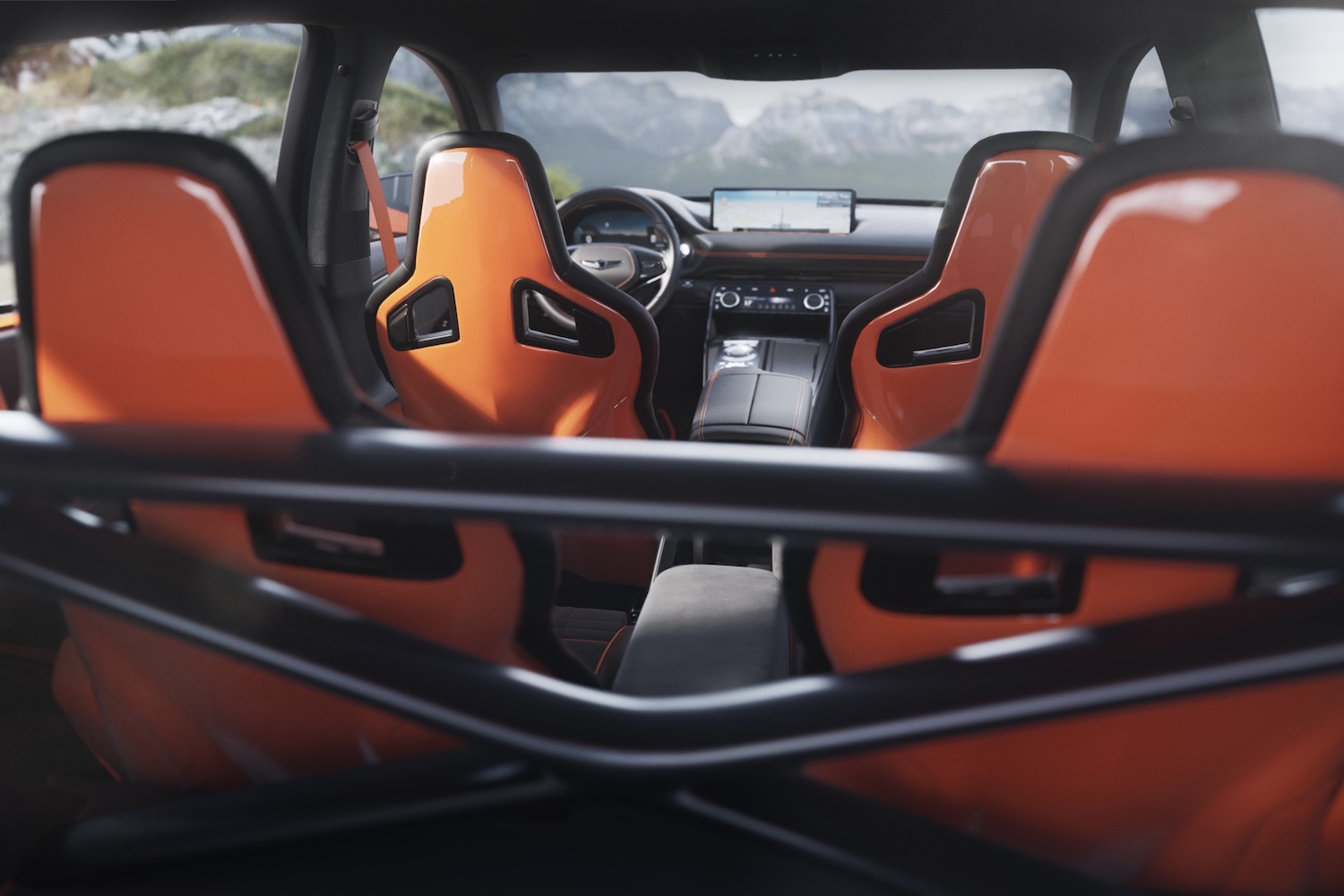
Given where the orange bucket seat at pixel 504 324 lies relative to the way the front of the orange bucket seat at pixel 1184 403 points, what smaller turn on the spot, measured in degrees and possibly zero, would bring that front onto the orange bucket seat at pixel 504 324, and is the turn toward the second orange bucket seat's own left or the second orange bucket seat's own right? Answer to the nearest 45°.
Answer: approximately 45° to the second orange bucket seat's own left

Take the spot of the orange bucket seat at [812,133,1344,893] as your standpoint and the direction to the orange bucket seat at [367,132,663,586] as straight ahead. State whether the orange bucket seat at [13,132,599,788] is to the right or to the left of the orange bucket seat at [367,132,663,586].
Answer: left

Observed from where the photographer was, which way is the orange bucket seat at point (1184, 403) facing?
facing away from the viewer

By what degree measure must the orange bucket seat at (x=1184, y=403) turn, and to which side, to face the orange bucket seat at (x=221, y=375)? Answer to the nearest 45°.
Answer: approximately 90° to its left

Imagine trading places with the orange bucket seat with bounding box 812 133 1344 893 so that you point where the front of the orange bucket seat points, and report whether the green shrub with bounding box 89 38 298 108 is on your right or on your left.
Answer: on your left

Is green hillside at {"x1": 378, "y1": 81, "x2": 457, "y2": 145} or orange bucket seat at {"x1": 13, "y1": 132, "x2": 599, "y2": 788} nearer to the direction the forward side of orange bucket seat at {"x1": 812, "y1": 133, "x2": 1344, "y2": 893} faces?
the green hillside

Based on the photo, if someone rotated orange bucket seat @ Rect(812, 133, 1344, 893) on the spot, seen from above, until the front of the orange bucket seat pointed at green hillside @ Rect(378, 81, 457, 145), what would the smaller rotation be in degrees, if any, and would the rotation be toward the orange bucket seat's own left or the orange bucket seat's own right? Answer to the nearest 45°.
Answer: approximately 45° to the orange bucket seat's own left
